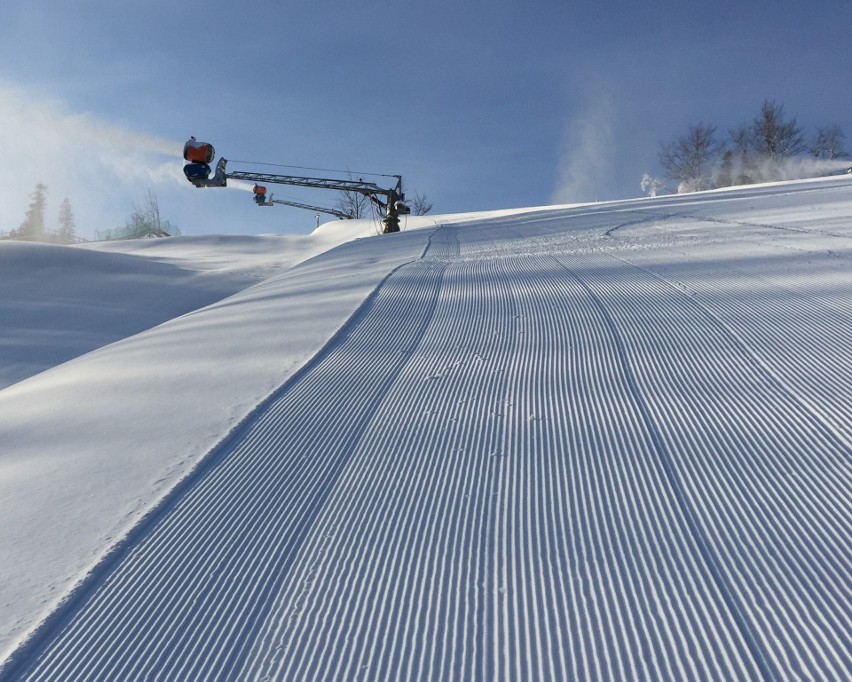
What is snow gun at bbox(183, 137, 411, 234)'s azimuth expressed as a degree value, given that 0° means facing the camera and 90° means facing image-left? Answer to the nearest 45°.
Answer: approximately 90°
